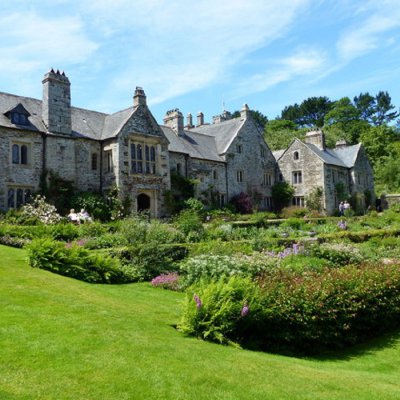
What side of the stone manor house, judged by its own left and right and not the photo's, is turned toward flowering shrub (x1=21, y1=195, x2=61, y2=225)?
right

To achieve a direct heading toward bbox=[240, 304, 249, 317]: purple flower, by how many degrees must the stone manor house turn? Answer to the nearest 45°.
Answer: approximately 45° to its right

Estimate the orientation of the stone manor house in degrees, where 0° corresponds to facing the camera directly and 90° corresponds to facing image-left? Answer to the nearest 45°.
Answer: approximately 315°

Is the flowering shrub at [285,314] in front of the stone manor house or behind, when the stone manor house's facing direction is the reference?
in front

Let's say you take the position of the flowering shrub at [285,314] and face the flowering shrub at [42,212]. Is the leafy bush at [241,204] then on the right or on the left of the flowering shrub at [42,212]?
right

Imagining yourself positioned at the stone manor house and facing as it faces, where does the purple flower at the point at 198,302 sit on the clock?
The purple flower is roughly at 1 o'clock from the stone manor house.

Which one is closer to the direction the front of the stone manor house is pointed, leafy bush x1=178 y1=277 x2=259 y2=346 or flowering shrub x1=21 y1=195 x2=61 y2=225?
the leafy bush

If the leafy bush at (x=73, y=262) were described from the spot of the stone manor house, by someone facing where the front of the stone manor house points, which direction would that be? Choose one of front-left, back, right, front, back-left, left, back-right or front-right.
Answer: front-right

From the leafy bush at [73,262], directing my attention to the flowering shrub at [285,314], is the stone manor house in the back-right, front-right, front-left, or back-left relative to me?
back-left
